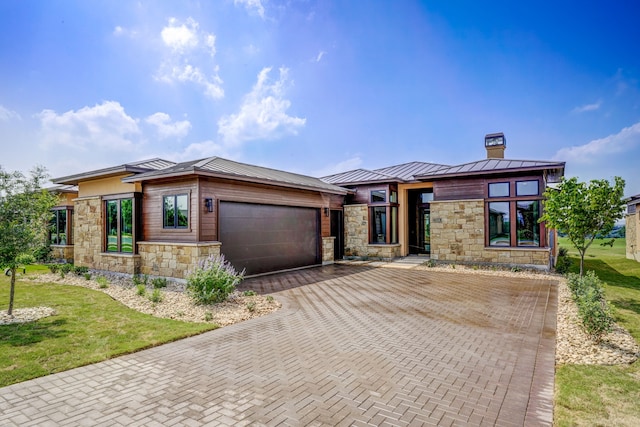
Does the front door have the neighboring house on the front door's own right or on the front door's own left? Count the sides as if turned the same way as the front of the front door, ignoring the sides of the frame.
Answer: on the front door's own left

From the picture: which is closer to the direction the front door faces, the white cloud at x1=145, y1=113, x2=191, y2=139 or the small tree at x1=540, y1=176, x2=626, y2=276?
the small tree

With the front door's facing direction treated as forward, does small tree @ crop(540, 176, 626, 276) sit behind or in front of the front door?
in front

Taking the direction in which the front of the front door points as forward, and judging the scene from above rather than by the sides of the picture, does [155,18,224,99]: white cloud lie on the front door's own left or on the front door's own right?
on the front door's own right

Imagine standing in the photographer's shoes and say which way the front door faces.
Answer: facing the viewer

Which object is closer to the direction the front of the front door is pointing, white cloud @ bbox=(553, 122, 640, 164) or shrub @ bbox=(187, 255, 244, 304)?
the shrub

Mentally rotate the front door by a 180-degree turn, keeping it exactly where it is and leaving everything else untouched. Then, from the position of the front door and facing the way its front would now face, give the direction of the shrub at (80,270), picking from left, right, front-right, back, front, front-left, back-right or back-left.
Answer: back-left

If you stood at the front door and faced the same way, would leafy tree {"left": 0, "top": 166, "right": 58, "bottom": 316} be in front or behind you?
in front

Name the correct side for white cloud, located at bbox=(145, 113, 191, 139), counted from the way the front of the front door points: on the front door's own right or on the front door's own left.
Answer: on the front door's own right
